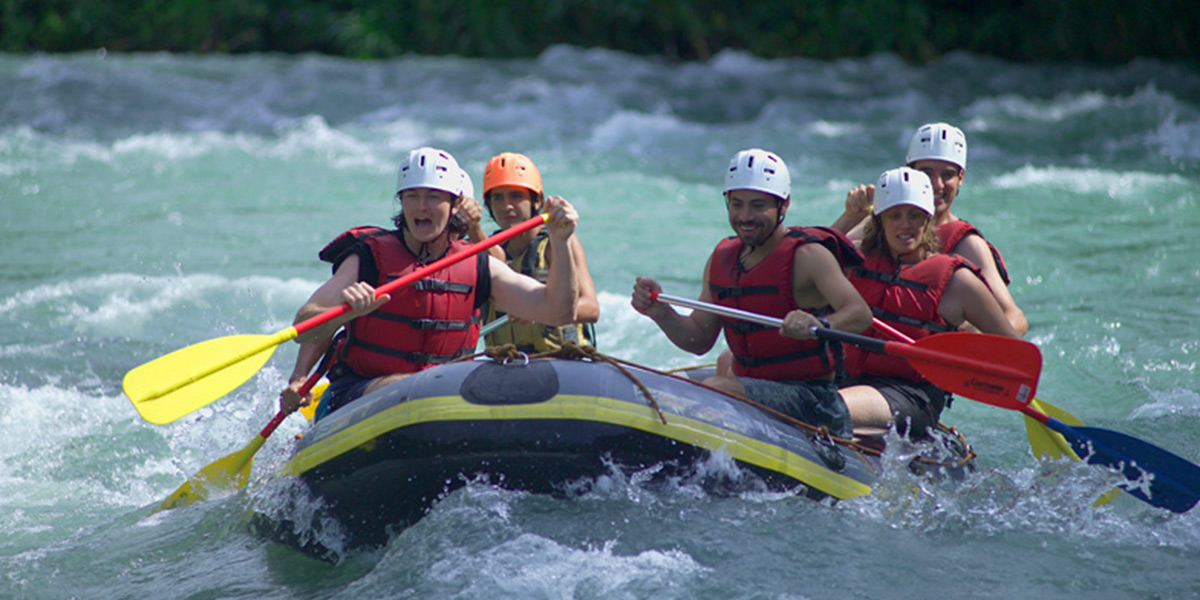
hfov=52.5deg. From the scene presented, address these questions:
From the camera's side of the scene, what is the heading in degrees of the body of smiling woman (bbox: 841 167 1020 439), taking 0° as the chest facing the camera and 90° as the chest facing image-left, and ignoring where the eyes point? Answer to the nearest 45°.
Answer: approximately 45°
